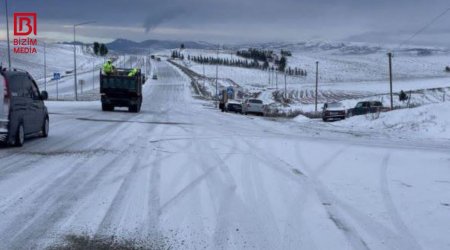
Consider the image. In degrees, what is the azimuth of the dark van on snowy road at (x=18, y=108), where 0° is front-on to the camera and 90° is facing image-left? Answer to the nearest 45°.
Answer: approximately 225°

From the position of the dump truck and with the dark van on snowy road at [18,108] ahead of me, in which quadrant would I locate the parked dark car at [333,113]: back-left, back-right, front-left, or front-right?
back-left

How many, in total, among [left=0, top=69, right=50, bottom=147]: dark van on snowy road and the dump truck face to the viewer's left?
0

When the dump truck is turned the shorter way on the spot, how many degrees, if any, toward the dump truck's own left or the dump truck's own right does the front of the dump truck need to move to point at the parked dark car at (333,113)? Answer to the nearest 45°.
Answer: approximately 90° to the dump truck's own right

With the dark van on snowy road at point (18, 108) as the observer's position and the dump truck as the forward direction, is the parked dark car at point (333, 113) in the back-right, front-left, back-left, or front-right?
front-right

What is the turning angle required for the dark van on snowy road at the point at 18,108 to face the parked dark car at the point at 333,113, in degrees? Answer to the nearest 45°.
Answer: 0° — it already faces it

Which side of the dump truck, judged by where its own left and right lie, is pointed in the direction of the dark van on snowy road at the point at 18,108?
back

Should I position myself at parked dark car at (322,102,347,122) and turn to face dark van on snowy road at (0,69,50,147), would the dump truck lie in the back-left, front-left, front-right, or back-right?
front-right

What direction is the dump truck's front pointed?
away from the camera

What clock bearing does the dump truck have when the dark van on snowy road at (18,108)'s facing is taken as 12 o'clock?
The dump truck is roughly at 11 o'clock from the dark van on snowy road.
